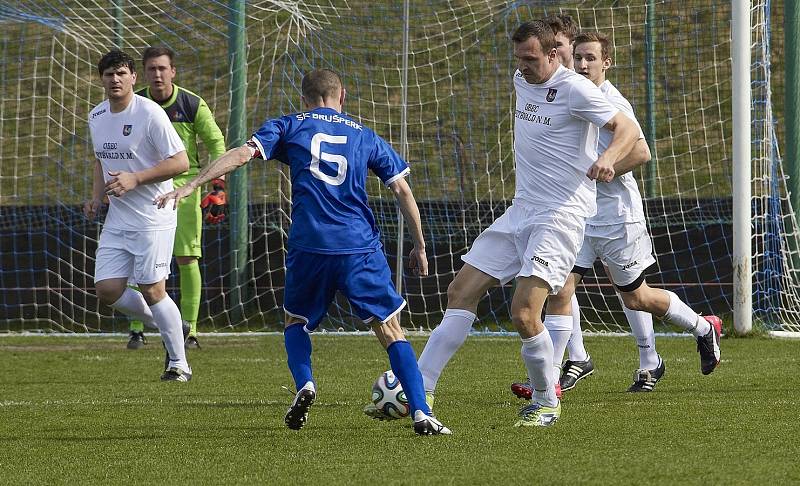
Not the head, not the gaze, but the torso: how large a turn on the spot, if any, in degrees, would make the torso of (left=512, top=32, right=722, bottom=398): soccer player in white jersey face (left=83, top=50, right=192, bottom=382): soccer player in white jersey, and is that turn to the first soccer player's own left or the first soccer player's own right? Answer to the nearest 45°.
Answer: approximately 45° to the first soccer player's own right

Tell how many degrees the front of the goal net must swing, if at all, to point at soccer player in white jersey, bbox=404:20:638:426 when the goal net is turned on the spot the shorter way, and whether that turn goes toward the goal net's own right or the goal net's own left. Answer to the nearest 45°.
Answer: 0° — it already faces them

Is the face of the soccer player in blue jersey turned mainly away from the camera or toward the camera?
away from the camera

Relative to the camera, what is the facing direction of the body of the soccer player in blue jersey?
away from the camera

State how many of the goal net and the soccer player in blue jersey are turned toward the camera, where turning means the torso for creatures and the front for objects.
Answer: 1

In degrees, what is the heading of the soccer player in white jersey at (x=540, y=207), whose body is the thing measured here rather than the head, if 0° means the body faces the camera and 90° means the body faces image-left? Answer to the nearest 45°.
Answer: approximately 45°

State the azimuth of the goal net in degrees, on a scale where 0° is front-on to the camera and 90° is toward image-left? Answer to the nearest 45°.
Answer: approximately 0°
